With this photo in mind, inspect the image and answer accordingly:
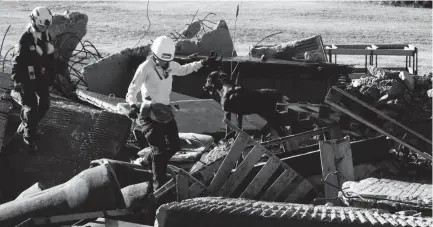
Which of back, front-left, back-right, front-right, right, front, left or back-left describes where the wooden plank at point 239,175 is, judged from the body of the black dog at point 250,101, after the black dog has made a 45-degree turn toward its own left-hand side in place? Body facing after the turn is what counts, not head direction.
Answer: front-left

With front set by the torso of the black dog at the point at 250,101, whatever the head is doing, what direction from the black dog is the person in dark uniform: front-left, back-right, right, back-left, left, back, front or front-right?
front

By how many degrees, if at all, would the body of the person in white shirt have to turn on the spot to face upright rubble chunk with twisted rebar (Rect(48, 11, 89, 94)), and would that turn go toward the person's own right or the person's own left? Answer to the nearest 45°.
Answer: approximately 135° to the person's own left

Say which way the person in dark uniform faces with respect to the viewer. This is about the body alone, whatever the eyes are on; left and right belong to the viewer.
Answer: facing the viewer and to the right of the viewer

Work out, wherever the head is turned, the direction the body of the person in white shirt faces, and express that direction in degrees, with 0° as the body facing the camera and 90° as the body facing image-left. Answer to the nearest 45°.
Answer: approximately 315°

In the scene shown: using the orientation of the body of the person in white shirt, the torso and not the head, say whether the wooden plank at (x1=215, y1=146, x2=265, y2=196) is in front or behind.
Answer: in front

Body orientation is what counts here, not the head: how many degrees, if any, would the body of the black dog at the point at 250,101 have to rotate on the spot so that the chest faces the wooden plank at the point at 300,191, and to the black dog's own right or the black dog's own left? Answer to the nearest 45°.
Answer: approximately 90° to the black dog's own left

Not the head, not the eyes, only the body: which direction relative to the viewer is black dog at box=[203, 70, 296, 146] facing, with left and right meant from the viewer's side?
facing to the left of the viewer

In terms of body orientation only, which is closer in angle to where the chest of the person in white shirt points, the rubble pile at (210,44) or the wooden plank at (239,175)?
the wooden plank

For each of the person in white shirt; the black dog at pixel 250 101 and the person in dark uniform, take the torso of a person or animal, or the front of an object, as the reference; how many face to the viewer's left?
1
